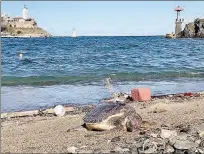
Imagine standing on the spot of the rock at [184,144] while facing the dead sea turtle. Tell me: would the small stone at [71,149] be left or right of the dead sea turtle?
left

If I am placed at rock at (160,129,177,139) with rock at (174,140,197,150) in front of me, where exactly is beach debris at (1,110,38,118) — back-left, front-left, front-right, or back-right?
back-right
